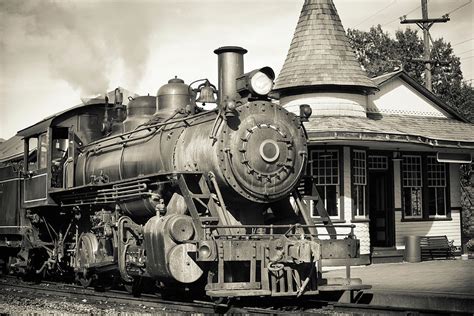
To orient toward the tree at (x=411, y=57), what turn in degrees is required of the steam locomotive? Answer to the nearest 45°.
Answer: approximately 90° to its left

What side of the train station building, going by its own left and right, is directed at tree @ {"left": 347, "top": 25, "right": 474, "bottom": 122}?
back

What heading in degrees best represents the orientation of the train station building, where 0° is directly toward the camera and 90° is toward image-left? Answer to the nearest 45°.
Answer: approximately 0°

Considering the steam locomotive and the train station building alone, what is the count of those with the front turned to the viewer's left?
0

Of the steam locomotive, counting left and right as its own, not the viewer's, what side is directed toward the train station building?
left

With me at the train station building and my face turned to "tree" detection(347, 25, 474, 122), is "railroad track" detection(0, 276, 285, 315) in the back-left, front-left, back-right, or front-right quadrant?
back-left

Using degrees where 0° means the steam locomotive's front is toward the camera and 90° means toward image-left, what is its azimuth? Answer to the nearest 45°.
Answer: approximately 315°
